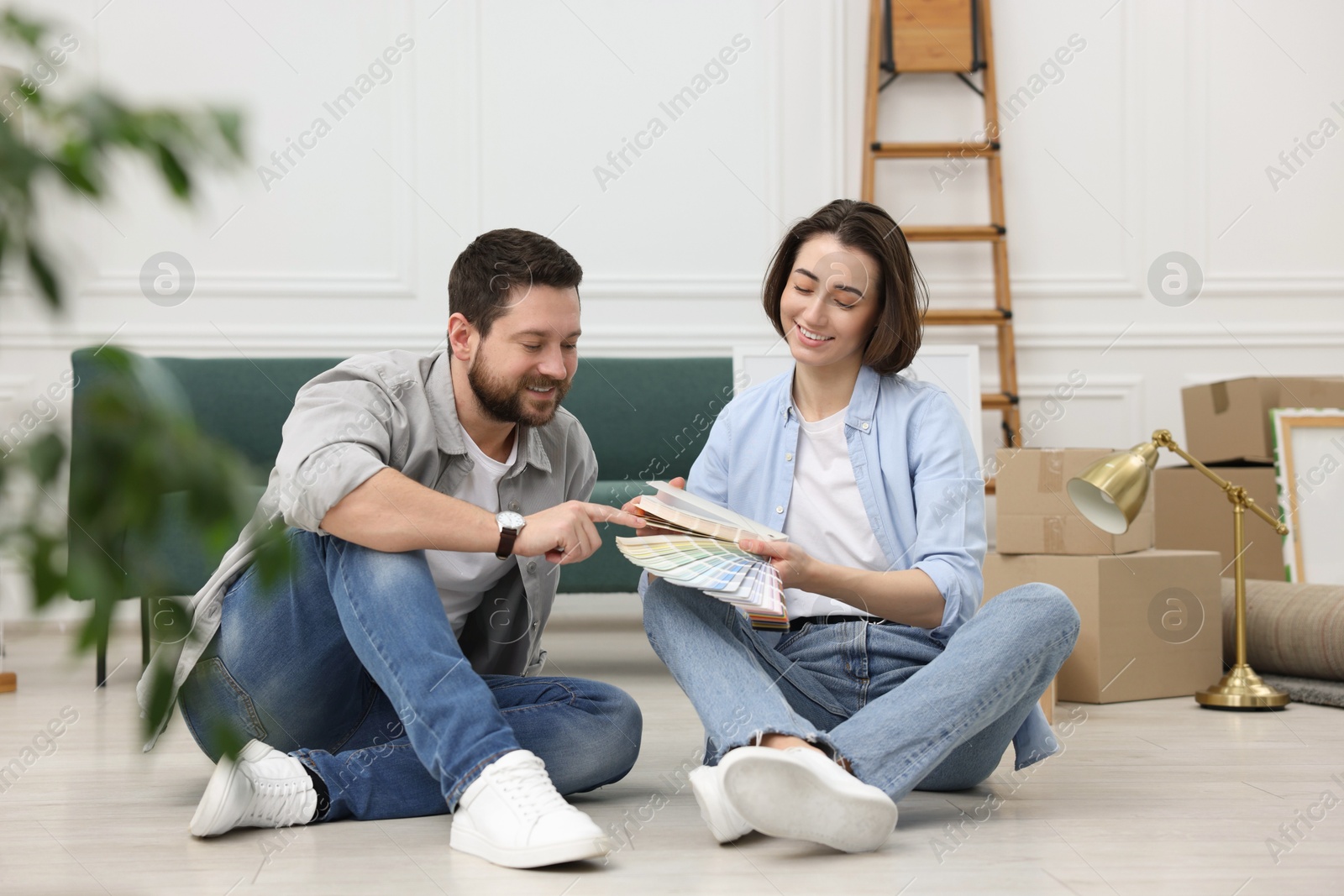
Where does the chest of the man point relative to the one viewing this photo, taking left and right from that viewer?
facing the viewer and to the right of the viewer

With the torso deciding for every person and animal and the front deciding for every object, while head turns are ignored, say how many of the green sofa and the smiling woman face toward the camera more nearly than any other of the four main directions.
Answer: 2

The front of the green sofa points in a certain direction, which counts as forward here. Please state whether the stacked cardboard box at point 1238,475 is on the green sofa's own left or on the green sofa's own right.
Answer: on the green sofa's own left

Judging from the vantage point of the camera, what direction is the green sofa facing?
facing the viewer

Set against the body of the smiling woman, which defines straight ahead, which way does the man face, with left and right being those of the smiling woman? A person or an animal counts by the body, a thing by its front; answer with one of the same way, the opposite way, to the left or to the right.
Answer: to the left

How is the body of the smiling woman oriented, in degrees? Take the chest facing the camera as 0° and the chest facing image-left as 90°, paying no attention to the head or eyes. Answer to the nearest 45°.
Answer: approximately 0°

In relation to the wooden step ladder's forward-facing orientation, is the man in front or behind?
in front

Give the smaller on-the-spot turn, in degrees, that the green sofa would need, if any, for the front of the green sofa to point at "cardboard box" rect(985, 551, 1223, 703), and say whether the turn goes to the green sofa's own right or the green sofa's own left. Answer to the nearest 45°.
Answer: approximately 45° to the green sofa's own left

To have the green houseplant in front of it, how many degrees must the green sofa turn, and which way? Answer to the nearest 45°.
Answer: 0° — it already faces it

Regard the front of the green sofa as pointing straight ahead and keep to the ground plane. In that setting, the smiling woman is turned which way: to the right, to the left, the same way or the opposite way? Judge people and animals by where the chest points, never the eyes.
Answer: the same way

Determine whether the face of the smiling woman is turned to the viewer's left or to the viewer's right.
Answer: to the viewer's left

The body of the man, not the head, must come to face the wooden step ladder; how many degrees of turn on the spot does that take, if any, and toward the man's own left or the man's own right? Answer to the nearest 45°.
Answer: approximately 90° to the man's own left

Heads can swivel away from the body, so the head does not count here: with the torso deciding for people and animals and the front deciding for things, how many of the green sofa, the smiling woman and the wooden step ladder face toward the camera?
3
